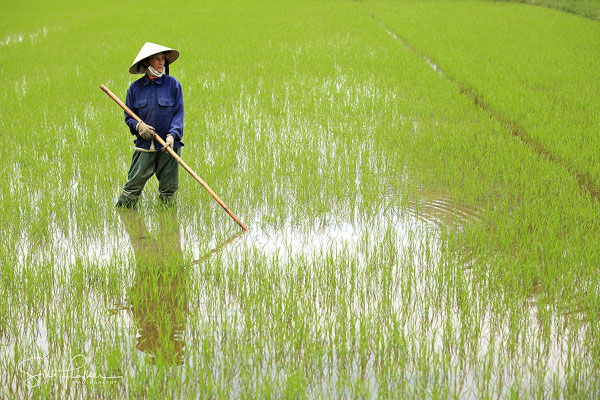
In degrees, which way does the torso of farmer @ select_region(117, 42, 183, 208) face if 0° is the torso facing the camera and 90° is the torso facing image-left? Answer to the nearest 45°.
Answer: approximately 0°
